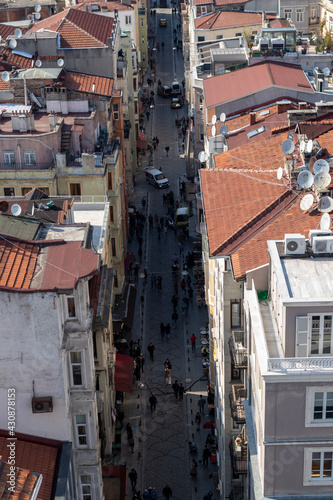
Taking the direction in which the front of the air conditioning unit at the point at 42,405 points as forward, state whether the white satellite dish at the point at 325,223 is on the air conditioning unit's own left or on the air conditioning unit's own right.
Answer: on the air conditioning unit's own left

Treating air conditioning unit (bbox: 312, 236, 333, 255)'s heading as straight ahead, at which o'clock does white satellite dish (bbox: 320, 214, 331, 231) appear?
The white satellite dish is roughly at 6 o'clock from the air conditioning unit.

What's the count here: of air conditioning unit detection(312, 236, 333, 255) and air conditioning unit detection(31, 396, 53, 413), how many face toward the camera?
2

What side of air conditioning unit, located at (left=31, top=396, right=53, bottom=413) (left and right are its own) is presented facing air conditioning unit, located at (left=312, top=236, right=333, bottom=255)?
left

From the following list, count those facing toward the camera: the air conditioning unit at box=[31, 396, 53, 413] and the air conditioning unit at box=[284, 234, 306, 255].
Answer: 2

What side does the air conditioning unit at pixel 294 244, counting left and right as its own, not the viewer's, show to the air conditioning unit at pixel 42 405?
right

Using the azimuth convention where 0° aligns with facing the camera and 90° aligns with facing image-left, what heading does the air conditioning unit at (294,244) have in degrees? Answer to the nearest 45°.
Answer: approximately 0°

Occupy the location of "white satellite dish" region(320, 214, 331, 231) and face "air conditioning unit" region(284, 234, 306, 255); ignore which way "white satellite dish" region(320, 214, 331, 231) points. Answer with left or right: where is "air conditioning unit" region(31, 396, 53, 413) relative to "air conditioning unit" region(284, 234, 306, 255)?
right

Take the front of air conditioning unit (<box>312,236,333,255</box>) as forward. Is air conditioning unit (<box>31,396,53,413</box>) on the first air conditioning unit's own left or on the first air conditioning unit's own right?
on the first air conditioning unit's own right
